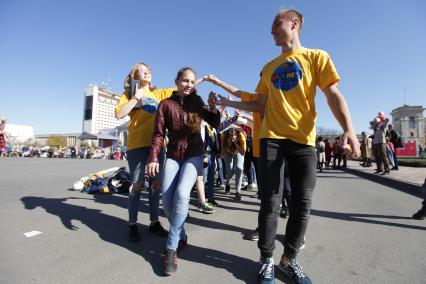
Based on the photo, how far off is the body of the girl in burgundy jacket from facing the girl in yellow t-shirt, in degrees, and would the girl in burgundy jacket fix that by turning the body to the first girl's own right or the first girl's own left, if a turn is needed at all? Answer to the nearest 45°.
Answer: approximately 135° to the first girl's own right

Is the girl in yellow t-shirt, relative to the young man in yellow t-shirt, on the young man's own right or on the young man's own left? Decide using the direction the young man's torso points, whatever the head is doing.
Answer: on the young man's own right

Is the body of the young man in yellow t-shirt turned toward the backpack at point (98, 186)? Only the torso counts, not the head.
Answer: no

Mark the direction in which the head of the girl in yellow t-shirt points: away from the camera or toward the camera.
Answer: toward the camera

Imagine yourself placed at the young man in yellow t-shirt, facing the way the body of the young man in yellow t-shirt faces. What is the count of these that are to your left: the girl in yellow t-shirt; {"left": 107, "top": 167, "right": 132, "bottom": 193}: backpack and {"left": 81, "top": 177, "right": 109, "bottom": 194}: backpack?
0

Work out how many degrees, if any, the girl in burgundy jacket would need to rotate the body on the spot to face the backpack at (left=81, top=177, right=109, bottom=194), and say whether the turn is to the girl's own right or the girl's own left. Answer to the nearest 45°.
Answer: approximately 135° to the girl's own right

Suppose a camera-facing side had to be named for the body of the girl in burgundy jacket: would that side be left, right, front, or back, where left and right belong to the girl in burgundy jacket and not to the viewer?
front

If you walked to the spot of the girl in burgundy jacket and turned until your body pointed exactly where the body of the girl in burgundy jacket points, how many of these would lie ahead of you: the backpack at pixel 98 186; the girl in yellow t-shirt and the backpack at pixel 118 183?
0

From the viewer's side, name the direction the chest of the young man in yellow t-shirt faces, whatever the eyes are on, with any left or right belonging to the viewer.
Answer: facing the viewer

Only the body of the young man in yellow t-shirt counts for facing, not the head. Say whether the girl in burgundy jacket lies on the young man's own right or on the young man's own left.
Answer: on the young man's own right

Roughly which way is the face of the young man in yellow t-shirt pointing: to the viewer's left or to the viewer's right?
to the viewer's left

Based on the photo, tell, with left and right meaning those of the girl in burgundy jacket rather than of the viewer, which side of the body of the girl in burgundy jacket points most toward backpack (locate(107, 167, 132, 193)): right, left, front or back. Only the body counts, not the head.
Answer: back

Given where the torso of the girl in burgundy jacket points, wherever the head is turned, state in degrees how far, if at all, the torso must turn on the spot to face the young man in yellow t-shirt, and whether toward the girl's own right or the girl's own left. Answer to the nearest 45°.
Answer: approximately 45° to the girl's own left

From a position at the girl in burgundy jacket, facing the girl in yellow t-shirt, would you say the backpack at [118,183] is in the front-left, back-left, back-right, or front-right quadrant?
front-right
